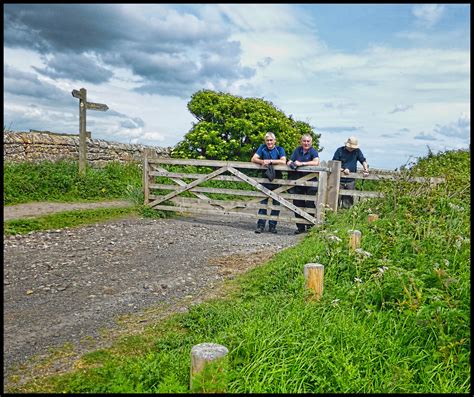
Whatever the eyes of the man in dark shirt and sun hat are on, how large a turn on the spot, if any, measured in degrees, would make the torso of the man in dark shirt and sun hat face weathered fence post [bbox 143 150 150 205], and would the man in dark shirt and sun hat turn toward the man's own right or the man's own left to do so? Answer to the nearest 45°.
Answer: approximately 90° to the man's own right

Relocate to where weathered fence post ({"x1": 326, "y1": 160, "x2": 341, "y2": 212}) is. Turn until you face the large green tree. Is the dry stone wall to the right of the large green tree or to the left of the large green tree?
left

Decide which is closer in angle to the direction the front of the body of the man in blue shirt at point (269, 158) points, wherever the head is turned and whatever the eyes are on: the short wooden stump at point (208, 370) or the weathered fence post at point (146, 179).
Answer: the short wooden stump

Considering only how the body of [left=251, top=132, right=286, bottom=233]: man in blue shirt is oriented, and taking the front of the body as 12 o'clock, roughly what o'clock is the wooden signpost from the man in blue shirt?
The wooden signpost is roughly at 4 o'clock from the man in blue shirt.

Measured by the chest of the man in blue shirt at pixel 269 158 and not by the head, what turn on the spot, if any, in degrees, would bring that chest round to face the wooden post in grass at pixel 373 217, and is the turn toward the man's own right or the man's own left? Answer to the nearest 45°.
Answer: approximately 45° to the man's own left

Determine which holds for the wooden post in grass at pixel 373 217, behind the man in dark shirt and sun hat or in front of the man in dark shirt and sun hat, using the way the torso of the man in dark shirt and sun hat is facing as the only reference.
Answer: in front

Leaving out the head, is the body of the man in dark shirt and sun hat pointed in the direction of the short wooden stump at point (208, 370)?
yes

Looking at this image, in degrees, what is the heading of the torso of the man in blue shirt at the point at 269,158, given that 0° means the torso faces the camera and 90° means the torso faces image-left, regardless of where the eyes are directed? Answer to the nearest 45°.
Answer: approximately 0°

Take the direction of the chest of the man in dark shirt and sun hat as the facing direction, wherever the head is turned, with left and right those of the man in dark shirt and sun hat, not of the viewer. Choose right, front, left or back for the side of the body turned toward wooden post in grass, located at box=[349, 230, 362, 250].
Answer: front

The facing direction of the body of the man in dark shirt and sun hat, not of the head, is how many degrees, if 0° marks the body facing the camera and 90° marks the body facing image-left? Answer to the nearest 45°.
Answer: approximately 0°

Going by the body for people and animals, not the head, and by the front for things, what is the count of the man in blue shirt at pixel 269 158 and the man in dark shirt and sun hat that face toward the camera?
2

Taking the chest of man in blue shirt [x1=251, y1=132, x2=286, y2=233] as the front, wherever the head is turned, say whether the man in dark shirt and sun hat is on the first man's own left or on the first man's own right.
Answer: on the first man's own left

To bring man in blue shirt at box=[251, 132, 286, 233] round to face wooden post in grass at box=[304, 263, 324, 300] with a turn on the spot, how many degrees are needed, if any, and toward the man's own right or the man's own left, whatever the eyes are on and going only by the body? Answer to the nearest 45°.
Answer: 0° — they already face it
